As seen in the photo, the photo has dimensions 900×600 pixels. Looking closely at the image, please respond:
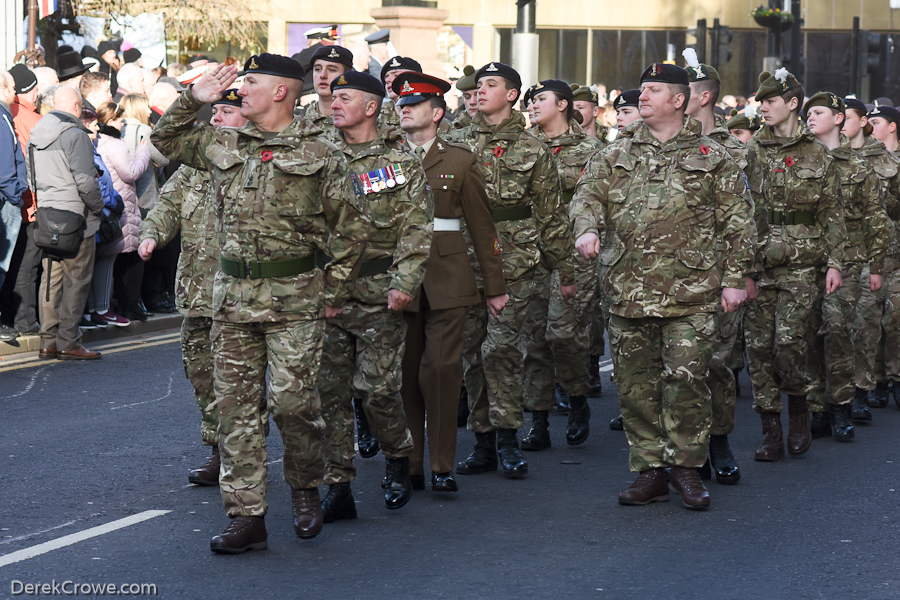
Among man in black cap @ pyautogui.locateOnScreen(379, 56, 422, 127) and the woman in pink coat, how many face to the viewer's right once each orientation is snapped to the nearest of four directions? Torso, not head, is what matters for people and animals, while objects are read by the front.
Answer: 1

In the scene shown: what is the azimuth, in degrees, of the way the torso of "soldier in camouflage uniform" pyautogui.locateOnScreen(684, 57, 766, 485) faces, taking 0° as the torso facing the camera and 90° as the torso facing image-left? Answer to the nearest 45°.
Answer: approximately 45°

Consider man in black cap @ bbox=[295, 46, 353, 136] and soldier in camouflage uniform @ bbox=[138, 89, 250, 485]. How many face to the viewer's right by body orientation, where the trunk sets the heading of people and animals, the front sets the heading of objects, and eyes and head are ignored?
0

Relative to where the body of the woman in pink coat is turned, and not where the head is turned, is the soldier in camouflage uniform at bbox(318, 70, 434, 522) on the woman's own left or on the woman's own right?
on the woman's own right

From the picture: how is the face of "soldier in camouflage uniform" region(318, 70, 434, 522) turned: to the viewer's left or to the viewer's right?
to the viewer's left

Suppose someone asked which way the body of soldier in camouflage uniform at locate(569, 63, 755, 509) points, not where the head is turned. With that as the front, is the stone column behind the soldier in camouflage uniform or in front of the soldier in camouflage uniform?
behind

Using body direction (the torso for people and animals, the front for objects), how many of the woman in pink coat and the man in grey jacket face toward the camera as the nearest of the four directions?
0

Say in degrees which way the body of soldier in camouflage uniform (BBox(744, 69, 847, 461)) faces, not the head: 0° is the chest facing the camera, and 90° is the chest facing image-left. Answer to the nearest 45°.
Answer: approximately 45°

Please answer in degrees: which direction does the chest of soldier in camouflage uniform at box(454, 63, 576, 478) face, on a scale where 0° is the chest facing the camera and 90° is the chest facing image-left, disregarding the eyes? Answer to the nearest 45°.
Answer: approximately 45°

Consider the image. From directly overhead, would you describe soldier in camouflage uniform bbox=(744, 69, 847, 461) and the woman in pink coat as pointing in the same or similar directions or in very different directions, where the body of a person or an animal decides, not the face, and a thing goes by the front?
very different directions

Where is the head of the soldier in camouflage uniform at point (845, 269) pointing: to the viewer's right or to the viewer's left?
to the viewer's left

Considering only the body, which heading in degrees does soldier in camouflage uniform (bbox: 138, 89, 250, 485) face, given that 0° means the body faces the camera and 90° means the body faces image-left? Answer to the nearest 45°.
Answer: approximately 45°

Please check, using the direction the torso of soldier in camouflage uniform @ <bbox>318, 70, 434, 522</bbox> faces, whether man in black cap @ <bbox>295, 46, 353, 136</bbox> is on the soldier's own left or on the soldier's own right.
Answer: on the soldier's own right
